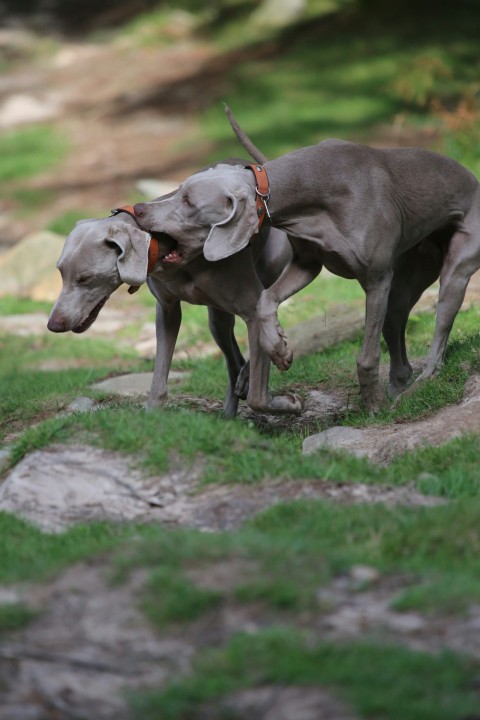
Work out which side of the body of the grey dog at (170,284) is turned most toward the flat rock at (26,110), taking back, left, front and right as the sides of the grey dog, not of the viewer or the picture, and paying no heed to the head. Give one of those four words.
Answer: right

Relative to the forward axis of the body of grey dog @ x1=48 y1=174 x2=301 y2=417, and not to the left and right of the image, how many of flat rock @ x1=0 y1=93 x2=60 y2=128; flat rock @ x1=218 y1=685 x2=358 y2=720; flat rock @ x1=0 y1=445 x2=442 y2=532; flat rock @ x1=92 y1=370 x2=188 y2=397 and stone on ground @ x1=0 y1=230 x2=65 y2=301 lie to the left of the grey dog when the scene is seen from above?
2

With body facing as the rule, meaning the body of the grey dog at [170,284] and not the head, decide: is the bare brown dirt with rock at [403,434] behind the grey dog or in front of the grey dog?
behind

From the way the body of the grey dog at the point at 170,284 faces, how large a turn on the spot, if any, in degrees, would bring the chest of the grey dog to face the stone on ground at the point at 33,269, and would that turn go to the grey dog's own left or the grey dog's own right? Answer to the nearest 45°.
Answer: approximately 90° to the grey dog's own right

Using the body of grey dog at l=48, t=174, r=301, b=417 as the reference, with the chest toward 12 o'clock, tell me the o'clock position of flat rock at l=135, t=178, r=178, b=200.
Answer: The flat rock is roughly at 3 o'clock from the grey dog.

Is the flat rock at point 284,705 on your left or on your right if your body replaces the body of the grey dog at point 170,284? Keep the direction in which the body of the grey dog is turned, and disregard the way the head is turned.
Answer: on your left

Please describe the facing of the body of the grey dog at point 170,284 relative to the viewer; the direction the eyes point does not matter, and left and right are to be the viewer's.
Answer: facing to the left of the viewer
